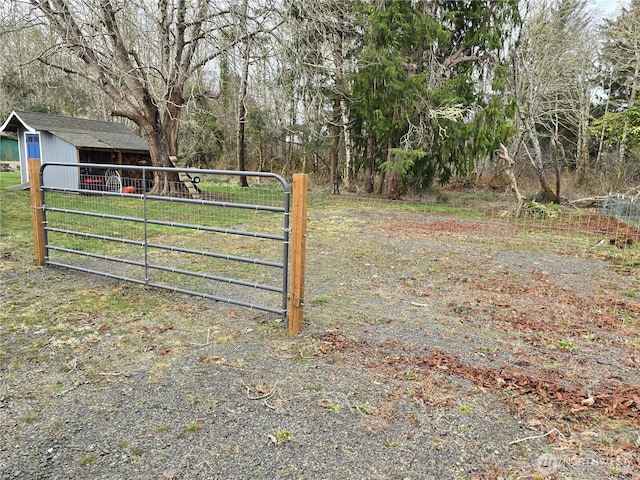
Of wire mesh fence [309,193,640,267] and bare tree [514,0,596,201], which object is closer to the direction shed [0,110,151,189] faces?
the wire mesh fence

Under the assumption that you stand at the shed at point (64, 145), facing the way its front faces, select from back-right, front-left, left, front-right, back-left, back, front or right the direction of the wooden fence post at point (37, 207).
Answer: front-left

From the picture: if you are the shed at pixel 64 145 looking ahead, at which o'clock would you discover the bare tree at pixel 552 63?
The bare tree is roughly at 8 o'clock from the shed.

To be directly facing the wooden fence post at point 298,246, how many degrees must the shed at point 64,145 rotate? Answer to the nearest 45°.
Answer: approximately 45° to its left

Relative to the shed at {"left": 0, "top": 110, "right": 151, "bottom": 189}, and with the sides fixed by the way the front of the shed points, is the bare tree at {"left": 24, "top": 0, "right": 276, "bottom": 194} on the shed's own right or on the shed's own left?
on the shed's own left

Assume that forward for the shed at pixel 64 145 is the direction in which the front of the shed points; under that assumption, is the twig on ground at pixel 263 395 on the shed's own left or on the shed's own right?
on the shed's own left

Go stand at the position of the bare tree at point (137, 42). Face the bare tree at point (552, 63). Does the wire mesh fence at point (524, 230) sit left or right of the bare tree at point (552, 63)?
right

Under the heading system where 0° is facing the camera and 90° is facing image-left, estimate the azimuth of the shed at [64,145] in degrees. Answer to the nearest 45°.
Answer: approximately 45°

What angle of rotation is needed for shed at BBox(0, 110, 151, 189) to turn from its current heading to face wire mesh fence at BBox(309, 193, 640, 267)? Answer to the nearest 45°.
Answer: approximately 90° to its left
